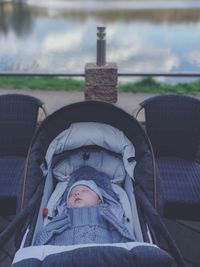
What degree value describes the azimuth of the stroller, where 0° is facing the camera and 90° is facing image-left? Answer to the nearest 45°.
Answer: approximately 0°

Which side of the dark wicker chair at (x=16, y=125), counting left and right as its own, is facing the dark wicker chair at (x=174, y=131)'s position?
left

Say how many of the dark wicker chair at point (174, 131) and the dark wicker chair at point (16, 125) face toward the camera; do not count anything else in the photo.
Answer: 2

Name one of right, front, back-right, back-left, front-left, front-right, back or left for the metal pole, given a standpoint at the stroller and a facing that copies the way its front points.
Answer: back

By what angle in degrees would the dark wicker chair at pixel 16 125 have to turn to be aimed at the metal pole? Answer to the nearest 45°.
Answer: approximately 135° to its left

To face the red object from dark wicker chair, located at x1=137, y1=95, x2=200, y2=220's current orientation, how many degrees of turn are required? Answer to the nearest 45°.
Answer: approximately 45° to its right

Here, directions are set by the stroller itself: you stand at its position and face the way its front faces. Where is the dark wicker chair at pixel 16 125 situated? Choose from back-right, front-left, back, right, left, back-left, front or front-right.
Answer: back-right

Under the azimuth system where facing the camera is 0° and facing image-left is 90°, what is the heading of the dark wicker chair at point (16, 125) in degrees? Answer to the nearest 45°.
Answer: approximately 0°

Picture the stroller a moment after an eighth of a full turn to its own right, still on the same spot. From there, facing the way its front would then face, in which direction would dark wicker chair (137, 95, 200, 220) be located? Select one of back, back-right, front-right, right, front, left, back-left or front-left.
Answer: back
